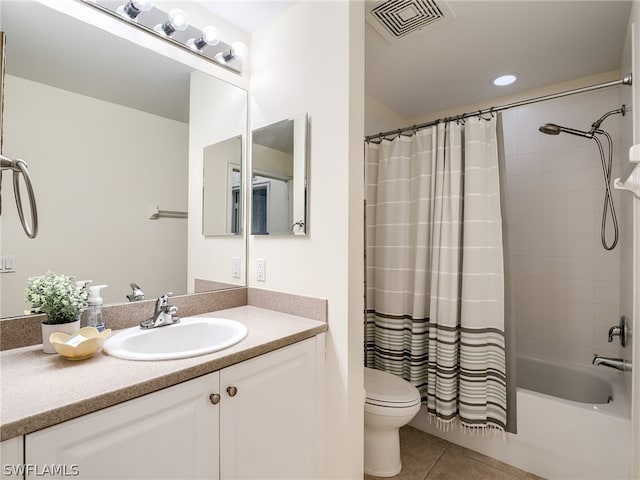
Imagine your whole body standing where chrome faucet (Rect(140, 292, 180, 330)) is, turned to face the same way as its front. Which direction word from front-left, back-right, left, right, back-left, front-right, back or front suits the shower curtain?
front-left

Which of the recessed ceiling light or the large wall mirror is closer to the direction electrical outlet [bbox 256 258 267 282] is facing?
the large wall mirror

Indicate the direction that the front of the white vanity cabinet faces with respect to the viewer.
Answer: facing the viewer and to the right of the viewer

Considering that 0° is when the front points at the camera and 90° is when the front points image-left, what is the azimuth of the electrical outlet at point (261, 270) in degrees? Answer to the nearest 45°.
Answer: approximately 45°
